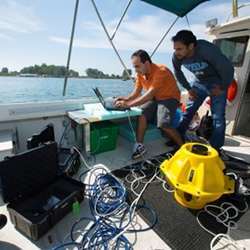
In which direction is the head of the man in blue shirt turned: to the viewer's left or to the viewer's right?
to the viewer's left

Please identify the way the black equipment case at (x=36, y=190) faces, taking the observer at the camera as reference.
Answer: facing the viewer and to the right of the viewer

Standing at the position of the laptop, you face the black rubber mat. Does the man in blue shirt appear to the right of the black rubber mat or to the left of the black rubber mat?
left

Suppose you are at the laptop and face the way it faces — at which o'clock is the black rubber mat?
The black rubber mat is roughly at 2 o'clock from the laptop.

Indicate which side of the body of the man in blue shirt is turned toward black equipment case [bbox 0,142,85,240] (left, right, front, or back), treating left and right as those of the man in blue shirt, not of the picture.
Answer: front

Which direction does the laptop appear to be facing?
to the viewer's right

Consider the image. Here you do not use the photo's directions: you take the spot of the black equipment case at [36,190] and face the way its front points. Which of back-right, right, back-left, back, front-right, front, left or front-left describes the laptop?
left

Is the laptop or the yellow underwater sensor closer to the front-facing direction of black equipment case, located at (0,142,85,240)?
the yellow underwater sensor

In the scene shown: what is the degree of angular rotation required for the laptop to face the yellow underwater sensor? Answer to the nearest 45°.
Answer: approximately 45° to its right

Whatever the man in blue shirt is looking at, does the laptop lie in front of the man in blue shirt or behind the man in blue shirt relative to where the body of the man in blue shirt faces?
in front

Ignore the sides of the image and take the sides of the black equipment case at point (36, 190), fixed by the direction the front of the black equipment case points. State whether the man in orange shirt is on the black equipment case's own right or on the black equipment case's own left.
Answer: on the black equipment case's own left

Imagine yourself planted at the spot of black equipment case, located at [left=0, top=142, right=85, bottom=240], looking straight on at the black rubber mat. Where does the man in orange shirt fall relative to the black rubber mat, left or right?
left

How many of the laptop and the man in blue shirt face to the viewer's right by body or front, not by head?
1
